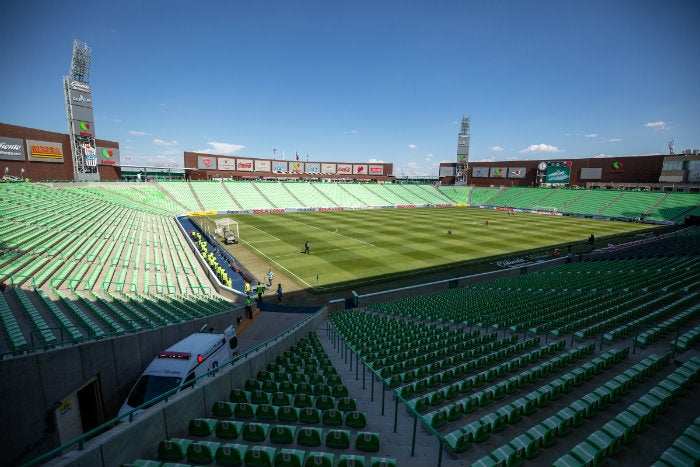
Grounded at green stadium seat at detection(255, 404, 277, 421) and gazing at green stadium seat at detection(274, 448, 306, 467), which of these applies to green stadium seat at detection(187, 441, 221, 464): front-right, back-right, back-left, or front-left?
front-right

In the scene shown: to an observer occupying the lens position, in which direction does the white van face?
facing the viewer and to the left of the viewer

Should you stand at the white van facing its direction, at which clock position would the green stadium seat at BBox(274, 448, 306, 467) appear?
The green stadium seat is roughly at 10 o'clock from the white van.

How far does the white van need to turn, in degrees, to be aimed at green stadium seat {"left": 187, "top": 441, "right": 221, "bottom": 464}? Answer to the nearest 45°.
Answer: approximately 45° to its left

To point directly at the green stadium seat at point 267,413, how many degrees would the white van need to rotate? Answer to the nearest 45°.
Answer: approximately 90° to its left

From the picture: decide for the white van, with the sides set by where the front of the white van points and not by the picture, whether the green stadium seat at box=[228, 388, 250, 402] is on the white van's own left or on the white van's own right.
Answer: on the white van's own left
